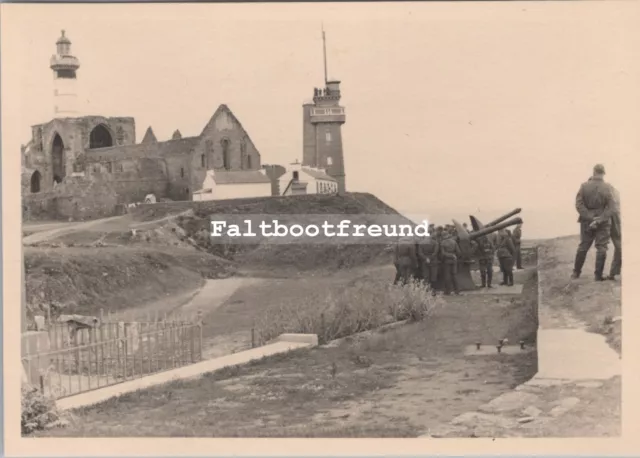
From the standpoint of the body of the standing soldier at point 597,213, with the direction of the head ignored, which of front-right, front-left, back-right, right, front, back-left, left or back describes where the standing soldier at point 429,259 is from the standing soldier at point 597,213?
left

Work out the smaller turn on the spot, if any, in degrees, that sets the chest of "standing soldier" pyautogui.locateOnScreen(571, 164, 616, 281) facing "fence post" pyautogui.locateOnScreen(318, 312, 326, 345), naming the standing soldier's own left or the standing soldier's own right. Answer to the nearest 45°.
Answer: approximately 90° to the standing soldier's own left

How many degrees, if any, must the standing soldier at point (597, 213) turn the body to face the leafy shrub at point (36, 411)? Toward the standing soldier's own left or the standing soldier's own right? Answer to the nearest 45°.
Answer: approximately 90° to the standing soldier's own left

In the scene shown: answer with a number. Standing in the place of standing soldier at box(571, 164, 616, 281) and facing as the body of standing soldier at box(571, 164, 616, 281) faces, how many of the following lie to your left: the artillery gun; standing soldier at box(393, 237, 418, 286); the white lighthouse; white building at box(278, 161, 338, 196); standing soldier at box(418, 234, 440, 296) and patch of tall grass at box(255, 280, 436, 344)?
6

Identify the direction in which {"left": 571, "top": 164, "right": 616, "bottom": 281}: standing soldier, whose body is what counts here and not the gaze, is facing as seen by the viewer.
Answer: away from the camera

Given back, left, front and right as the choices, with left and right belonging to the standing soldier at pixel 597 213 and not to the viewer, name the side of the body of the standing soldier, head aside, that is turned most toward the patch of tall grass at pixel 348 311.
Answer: left
